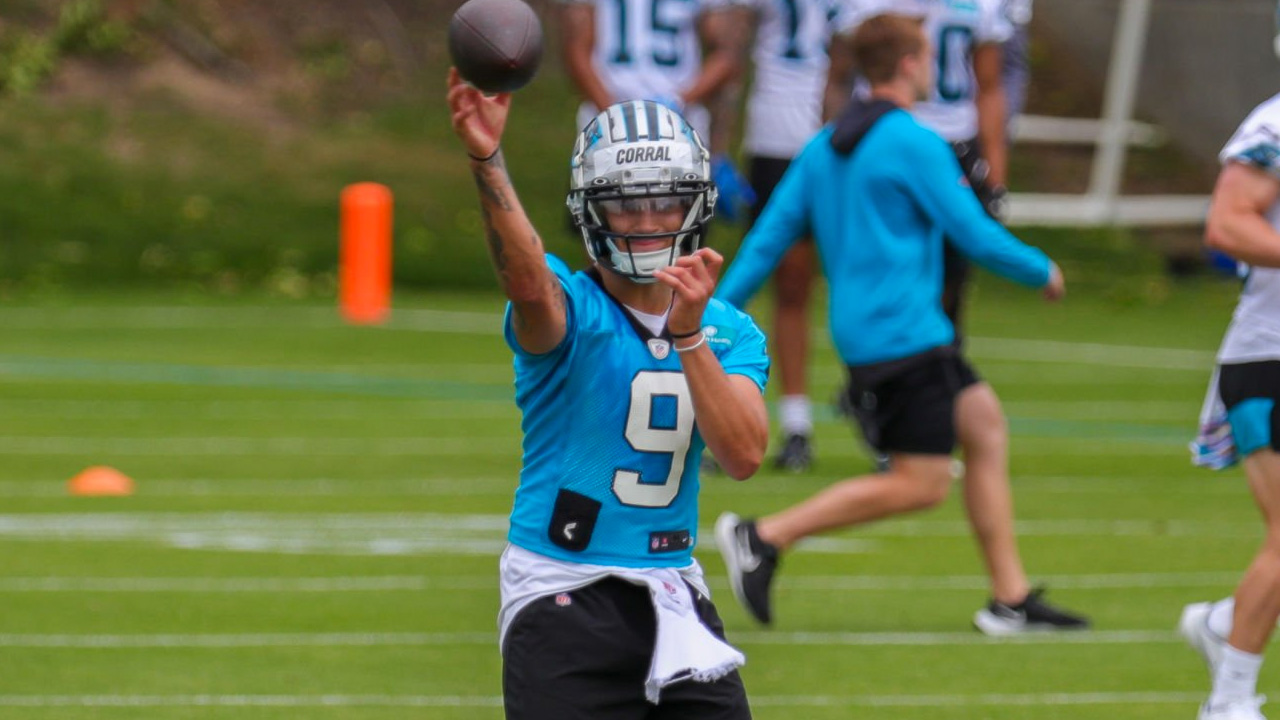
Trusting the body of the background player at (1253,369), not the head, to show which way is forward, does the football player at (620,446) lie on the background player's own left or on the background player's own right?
on the background player's own right

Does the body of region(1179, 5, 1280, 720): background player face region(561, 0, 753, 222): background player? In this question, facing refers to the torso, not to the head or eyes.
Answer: no

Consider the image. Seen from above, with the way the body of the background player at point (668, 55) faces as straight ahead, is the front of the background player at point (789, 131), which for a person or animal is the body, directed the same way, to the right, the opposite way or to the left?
the same way

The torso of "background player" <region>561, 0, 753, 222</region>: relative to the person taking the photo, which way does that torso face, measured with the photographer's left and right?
facing the viewer

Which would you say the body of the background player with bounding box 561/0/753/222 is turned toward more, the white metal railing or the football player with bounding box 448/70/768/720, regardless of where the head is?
the football player

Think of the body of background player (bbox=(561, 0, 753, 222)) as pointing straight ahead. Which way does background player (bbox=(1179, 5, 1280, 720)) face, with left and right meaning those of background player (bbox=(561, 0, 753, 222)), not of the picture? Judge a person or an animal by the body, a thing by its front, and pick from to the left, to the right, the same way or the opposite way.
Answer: to the left

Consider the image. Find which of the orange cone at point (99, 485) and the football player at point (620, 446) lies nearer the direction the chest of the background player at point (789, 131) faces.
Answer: the football player

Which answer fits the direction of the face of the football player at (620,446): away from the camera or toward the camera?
toward the camera

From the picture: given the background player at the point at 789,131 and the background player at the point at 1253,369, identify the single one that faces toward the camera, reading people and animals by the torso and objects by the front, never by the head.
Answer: the background player at the point at 789,131
